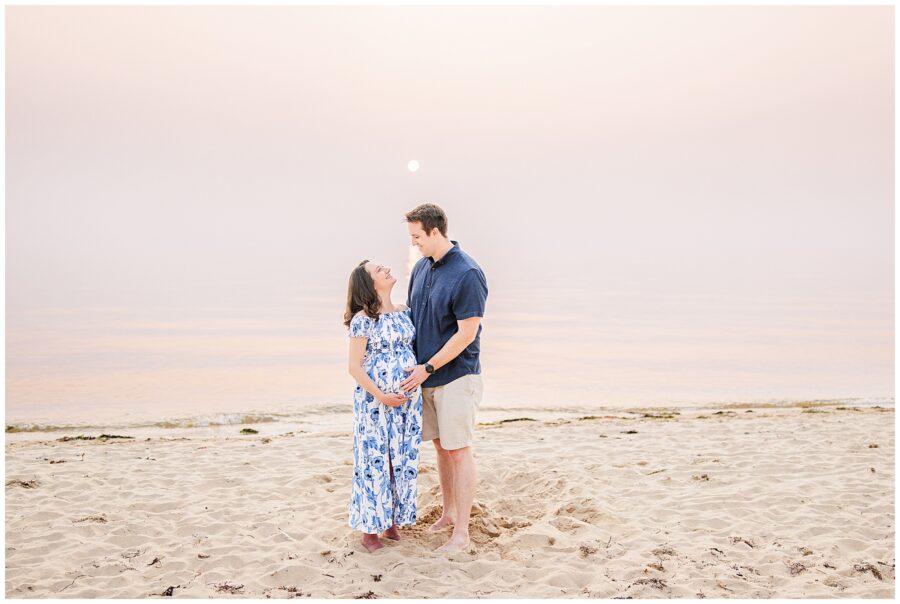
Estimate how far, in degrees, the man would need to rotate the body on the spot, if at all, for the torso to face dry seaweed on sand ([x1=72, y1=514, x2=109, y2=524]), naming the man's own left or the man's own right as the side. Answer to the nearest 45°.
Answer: approximately 45° to the man's own right

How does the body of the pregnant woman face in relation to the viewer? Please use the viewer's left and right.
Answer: facing the viewer and to the right of the viewer

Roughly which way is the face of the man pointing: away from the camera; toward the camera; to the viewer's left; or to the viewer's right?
to the viewer's left

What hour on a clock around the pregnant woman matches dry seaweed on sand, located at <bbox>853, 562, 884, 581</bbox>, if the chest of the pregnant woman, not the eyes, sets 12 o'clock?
The dry seaweed on sand is roughly at 11 o'clock from the pregnant woman.

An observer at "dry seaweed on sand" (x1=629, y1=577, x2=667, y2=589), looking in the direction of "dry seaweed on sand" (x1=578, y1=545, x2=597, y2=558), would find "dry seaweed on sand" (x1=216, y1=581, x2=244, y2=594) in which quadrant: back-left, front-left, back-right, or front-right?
front-left

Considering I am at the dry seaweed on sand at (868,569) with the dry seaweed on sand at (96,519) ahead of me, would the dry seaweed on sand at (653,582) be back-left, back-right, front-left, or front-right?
front-left

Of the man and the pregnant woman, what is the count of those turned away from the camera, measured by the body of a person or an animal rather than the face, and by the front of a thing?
0

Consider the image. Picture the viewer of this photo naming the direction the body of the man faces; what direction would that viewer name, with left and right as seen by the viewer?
facing the viewer and to the left of the viewer

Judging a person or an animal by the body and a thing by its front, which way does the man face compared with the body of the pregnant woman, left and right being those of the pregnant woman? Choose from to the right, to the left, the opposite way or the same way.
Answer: to the right

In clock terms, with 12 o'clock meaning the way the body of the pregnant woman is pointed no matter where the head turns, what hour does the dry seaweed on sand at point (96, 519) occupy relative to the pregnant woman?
The dry seaweed on sand is roughly at 5 o'clock from the pregnant woman.

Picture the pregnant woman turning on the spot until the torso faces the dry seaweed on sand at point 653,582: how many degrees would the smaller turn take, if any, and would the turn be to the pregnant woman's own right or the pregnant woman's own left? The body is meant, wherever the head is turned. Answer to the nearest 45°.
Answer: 0° — they already face it

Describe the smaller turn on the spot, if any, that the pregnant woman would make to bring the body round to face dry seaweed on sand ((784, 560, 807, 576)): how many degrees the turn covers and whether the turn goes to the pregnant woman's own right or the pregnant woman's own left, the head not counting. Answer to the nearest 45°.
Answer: approximately 45° to the pregnant woman's own left

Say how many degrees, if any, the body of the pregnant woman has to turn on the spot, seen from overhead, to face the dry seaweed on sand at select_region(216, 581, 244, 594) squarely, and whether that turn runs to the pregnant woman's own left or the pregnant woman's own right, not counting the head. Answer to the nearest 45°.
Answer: approximately 90° to the pregnant woman's own right
